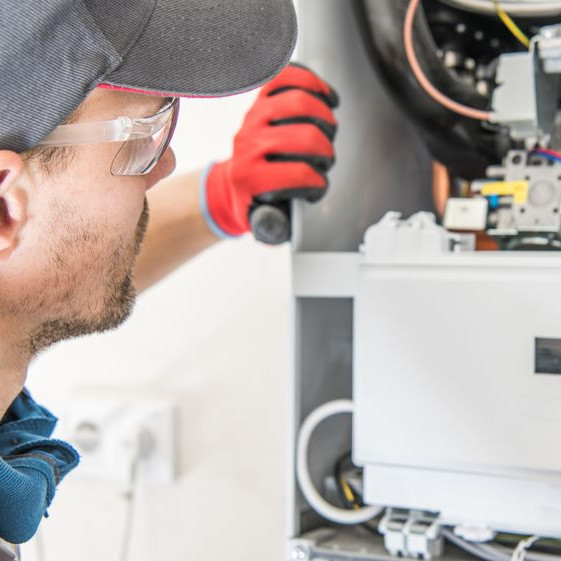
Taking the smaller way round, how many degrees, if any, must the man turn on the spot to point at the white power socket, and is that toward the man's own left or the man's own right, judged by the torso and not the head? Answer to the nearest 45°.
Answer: approximately 45° to the man's own left

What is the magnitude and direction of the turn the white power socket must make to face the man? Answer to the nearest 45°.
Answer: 0° — it already faces them

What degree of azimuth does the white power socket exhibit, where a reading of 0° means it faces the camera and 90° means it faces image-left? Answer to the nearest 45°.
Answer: approximately 0°

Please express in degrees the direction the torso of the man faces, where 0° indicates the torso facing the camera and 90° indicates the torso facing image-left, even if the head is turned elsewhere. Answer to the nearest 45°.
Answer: approximately 225°

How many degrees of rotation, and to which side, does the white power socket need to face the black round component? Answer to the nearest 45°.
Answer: approximately 45° to its left

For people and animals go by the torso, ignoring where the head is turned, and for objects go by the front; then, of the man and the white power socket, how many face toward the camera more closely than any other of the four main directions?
1
